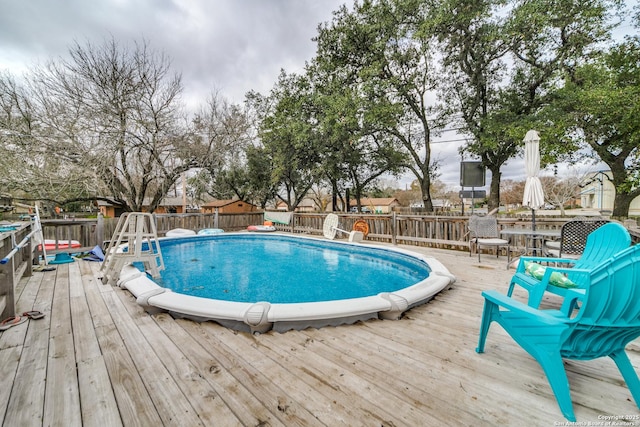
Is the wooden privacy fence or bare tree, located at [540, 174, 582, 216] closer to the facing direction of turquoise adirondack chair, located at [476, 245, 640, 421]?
the wooden privacy fence

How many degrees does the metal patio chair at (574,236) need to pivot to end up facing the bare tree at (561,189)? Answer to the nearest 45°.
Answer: approximately 45° to its right

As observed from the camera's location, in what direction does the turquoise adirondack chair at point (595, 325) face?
facing away from the viewer and to the left of the viewer

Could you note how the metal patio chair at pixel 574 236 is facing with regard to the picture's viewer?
facing away from the viewer and to the left of the viewer

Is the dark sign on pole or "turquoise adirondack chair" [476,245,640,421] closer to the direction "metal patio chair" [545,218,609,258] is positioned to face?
the dark sign on pole

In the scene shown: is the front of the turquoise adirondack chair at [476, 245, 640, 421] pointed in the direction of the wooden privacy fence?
yes

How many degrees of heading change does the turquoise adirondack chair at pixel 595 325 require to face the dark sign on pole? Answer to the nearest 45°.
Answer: approximately 45° to its right

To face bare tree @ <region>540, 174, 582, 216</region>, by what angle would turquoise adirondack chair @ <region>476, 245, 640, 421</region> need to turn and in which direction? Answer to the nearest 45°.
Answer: approximately 45° to its right
